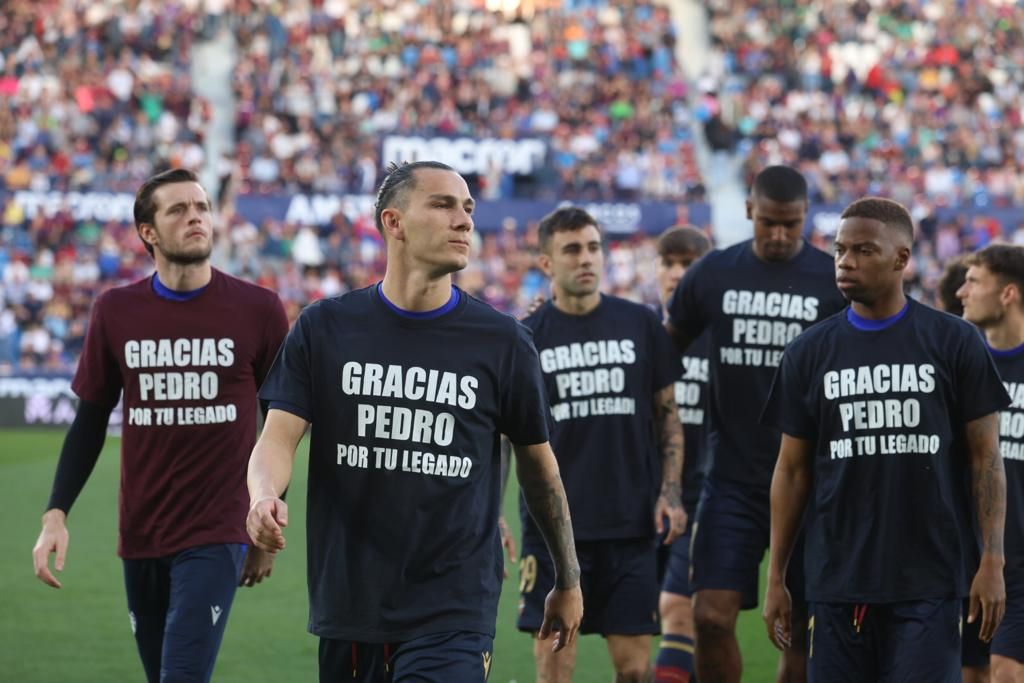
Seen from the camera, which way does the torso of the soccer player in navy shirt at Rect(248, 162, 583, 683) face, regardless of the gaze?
toward the camera

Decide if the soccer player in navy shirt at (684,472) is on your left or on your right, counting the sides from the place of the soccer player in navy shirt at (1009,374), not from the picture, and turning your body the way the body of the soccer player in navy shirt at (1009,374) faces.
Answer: on your right

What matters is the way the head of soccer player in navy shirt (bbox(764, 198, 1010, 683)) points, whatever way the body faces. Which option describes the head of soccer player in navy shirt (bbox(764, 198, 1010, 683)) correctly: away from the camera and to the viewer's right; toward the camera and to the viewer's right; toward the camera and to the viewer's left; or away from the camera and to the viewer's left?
toward the camera and to the viewer's left

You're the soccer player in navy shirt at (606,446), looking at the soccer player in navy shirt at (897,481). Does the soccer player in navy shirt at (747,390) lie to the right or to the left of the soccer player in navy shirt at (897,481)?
left

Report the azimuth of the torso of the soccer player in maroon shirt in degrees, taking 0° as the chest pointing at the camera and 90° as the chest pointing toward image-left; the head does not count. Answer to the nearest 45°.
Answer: approximately 0°

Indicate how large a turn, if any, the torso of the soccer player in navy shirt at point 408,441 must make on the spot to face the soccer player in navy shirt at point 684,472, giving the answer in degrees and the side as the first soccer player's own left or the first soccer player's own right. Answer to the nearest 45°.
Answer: approximately 135° to the first soccer player's own left

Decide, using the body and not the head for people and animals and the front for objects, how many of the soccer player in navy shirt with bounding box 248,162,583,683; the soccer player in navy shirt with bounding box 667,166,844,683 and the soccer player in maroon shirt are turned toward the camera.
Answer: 3

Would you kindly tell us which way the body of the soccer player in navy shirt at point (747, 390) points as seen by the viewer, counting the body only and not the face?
toward the camera

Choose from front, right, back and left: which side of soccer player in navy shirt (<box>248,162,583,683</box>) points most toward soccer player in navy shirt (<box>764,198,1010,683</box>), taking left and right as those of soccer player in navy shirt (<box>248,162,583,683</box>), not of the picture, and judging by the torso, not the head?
left
